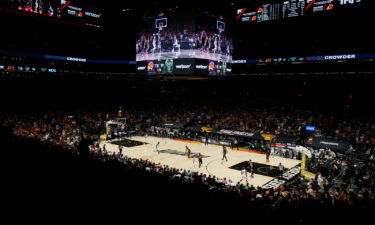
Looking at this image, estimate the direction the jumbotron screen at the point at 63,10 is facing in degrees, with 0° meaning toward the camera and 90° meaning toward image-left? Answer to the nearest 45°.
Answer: approximately 315°

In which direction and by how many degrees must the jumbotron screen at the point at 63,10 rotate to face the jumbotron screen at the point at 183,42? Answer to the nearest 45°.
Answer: approximately 45° to its left

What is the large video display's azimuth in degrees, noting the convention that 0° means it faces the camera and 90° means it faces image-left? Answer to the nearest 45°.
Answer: approximately 45°
